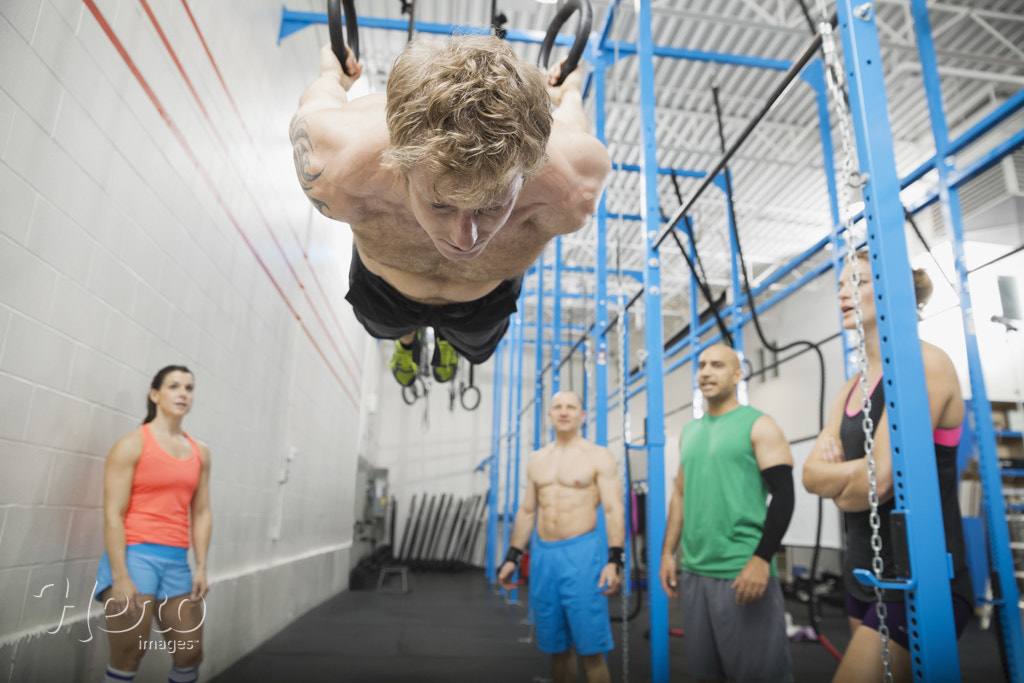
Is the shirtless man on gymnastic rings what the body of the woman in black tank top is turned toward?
yes

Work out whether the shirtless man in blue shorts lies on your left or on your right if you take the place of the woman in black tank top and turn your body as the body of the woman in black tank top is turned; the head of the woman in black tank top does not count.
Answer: on your right

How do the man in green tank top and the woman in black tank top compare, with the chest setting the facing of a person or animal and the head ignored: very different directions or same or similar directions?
same or similar directions

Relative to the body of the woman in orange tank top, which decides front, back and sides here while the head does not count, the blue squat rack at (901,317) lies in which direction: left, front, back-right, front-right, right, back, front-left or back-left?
front

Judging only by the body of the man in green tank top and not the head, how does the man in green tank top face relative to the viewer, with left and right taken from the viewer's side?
facing the viewer and to the left of the viewer

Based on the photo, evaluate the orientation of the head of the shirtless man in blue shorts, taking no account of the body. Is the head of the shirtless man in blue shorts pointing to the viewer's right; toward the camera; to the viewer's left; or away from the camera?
toward the camera

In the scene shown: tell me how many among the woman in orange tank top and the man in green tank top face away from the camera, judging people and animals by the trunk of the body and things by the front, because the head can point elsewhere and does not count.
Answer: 0

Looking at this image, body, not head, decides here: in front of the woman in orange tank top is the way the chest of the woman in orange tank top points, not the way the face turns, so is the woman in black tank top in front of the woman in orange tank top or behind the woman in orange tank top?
in front

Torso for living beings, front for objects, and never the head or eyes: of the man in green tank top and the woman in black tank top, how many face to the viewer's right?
0

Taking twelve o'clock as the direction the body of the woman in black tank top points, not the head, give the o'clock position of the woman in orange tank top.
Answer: The woman in orange tank top is roughly at 1 o'clock from the woman in black tank top.

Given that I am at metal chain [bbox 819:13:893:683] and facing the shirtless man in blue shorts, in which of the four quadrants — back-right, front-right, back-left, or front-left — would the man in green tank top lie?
front-right

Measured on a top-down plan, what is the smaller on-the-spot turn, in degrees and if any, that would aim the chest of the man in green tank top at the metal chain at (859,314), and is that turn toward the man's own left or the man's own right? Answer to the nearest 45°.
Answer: approximately 45° to the man's own left

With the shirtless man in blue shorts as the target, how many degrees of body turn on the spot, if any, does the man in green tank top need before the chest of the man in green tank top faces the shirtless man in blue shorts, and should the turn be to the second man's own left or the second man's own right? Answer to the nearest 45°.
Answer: approximately 90° to the second man's own right

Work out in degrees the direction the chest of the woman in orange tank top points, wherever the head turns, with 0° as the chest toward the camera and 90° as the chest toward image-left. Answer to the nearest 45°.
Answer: approximately 315°
